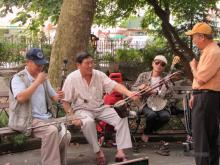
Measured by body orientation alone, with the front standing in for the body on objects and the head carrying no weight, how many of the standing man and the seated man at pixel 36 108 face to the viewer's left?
1

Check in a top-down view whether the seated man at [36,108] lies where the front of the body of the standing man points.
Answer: yes

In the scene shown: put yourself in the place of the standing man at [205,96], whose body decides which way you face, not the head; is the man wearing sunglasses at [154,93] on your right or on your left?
on your right

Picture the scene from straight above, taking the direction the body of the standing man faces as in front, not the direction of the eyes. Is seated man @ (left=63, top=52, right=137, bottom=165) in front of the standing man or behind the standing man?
in front

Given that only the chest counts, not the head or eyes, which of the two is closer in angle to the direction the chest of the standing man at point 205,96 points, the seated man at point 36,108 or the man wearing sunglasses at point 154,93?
the seated man

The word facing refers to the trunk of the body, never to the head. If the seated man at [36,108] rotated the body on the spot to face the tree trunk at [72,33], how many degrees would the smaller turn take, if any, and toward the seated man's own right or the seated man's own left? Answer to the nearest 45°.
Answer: approximately 135° to the seated man's own left

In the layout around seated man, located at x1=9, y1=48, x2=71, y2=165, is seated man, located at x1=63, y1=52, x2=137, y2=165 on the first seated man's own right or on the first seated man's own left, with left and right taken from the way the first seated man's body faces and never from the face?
on the first seated man's own left

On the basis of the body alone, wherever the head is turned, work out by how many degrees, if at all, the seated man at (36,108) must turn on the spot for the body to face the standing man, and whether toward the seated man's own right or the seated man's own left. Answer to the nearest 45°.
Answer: approximately 45° to the seated man's own left

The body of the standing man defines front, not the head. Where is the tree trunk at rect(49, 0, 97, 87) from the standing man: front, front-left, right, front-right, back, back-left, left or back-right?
front-right

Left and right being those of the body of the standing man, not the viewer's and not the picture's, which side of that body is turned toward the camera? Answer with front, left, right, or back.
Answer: left

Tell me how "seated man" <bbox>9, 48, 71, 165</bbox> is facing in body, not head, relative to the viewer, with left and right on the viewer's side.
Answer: facing the viewer and to the right of the viewer
